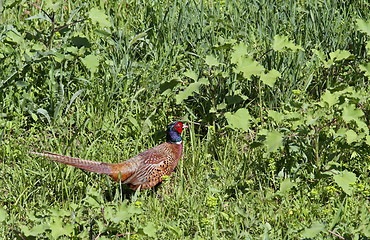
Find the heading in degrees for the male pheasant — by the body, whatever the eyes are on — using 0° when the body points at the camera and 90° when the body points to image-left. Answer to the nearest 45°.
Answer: approximately 270°

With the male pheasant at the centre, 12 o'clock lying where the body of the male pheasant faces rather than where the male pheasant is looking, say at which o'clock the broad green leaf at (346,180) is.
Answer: The broad green leaf is roughly at 1 o'clock from the male pheasant.

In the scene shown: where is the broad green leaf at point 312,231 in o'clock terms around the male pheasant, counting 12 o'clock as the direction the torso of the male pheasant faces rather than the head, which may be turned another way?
The broad green leaf is roughly at 2 o'clock from the male pheasant.

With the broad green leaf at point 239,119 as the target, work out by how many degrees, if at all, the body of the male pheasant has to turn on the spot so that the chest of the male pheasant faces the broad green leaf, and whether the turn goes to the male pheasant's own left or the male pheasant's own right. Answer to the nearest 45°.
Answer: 0° — it already faces it

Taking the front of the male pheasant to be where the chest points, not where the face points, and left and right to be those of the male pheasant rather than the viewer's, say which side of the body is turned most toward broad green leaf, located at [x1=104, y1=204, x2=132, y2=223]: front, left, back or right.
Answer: right

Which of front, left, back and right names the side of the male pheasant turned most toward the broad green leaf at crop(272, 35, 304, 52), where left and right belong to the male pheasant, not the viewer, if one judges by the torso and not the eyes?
left
